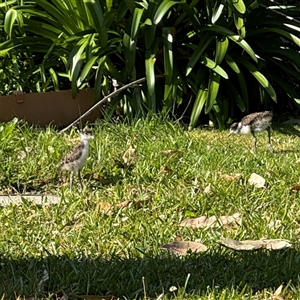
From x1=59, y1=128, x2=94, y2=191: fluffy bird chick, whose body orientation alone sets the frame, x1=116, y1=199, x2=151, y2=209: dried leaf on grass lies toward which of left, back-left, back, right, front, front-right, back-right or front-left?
front-right

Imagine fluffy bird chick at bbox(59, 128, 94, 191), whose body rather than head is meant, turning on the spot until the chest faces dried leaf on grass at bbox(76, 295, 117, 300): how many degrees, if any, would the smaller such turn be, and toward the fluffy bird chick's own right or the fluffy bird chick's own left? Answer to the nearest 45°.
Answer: approximately 90° to the fluffy bird chick's own right

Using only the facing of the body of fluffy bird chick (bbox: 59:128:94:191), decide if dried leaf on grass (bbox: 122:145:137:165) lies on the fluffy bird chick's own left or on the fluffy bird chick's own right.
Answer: on the fluffy bird chick's own left

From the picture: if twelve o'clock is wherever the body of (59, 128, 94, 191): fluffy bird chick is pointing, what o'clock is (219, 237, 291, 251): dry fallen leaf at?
The dry fallen leaf is roughly at 2 o'clock from the fluffy bird chick.

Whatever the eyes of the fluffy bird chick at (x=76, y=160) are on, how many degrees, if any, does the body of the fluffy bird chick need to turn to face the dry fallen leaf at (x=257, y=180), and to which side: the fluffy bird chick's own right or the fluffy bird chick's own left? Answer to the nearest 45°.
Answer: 0° — it already faces it

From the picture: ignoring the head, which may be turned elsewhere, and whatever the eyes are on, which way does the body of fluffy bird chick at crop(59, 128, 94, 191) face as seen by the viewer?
to the viewer's right

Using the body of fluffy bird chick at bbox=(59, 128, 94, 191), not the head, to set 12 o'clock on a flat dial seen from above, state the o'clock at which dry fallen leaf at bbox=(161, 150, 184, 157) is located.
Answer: The dry fallen leaf is roughly at 11 o'clock from the fluffy bird chick.

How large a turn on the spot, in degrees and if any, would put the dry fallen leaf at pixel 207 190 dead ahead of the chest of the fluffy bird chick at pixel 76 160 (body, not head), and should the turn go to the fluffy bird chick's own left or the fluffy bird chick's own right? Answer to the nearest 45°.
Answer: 0° — it already faces it

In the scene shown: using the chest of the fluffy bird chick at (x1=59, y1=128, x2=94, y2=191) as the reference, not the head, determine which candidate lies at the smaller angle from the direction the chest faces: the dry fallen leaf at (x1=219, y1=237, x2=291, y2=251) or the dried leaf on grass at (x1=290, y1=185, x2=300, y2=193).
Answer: the dried leaf on grass

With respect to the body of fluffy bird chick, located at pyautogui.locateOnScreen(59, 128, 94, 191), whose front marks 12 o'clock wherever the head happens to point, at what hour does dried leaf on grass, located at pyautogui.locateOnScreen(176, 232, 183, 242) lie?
The dried leaf on grass is roughly at 2 o'clock from the fluffy bird chick.
